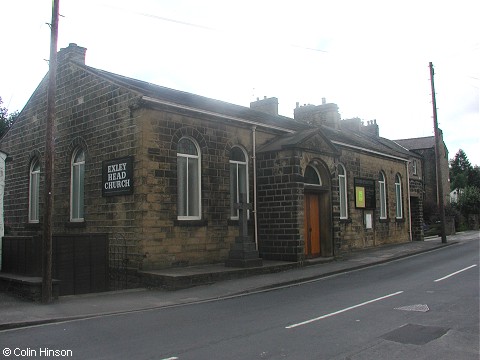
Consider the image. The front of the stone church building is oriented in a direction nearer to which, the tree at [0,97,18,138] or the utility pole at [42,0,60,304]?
the utility pole

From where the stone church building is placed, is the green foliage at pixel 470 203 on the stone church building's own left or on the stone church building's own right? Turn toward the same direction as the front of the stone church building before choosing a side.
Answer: on the stone church building's own left

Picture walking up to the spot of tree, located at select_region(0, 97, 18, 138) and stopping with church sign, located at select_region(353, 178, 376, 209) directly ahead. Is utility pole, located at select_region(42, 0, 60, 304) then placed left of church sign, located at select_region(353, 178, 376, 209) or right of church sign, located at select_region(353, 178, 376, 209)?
right

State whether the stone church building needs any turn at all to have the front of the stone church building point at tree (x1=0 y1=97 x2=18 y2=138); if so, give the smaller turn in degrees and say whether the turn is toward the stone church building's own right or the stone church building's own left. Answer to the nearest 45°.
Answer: approximately 180°

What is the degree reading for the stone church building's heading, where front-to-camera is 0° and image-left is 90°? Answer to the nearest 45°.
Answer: approximately 315°

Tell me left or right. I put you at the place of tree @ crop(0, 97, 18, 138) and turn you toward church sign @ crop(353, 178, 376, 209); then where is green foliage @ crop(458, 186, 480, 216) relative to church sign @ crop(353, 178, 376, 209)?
left

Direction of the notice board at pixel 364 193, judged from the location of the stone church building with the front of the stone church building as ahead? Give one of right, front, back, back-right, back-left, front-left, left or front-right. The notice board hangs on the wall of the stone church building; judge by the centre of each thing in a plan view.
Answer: left
